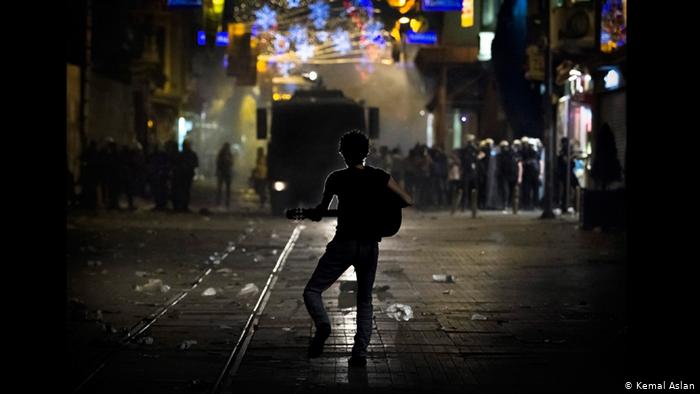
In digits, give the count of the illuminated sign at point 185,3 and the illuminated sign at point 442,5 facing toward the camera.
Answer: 2

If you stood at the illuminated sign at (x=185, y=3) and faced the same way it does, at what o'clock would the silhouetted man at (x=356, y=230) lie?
The silhouetted man is roughly at 12 o'clock from the illuminated sign.

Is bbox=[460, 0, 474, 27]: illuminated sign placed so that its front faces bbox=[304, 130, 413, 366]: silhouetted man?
yes

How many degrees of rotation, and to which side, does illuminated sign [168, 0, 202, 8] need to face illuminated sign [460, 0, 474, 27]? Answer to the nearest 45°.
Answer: approximately 135° to its left

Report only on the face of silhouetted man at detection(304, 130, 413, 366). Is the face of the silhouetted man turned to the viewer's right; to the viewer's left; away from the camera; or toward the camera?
away from the camera

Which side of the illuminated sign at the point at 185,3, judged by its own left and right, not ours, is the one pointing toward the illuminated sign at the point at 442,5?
left

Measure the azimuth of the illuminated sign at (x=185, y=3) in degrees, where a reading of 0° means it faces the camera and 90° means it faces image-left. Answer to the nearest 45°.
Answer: approximately 0°
